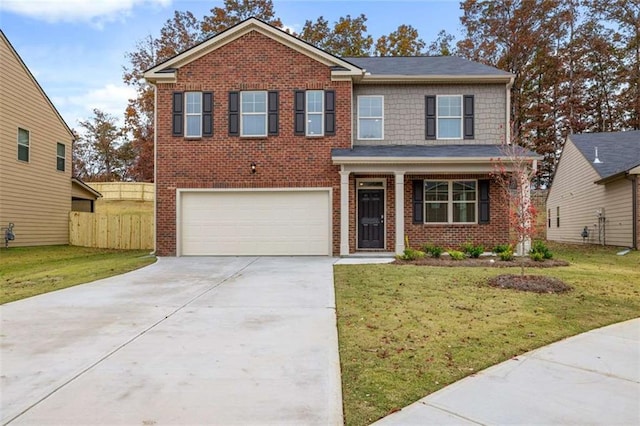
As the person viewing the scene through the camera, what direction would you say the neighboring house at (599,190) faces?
facing the viewer and to the right of the viewer

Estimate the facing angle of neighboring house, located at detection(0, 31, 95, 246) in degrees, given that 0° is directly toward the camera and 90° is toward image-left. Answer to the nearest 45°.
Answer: approximately 45°

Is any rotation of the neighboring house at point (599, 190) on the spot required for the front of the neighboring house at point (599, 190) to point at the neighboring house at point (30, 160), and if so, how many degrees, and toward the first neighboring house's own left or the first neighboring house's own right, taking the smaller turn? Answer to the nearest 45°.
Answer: approximately 90° to the first neighboring house's own right

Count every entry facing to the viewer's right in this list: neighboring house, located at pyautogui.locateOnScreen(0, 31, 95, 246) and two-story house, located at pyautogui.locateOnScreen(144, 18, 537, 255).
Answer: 0

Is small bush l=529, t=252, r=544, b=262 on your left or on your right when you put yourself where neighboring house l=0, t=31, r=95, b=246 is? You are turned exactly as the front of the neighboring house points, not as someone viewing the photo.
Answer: on your left

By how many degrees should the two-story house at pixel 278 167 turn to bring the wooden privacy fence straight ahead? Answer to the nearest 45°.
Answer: approximately 135° to its right

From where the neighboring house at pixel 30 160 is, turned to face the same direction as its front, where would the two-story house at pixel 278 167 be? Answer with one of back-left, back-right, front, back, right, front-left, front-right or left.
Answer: left

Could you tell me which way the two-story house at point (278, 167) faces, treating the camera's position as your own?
facing the viewer

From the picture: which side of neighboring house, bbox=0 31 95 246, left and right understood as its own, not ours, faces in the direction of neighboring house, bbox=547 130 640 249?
left

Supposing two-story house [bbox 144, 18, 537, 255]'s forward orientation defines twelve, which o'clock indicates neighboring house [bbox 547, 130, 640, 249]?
The neighboring house is roughly at 8 o'clock from the two-story house.
